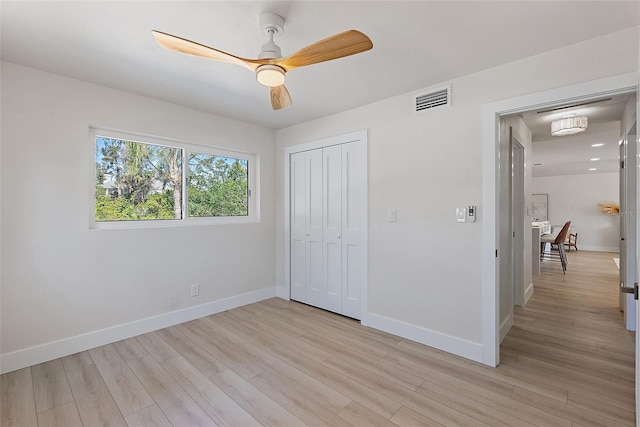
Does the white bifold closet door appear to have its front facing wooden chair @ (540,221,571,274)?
no

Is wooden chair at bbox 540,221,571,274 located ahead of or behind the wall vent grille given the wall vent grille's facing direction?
behind

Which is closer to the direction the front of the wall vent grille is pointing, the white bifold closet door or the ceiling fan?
the ceiling fan

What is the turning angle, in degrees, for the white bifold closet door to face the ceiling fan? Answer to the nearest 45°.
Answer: approximately 45° to its left

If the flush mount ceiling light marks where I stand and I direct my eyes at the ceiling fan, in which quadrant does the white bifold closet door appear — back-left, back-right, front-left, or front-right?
front-right

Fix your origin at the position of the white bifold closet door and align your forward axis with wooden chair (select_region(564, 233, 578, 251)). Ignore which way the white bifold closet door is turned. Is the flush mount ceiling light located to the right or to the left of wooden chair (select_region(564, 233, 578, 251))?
right

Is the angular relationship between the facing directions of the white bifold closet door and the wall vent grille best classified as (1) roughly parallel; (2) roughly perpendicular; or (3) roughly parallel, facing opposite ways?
roughly parallel

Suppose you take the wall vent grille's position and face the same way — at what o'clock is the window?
The window is roughly at 1 o'clock from the wall vent grille.

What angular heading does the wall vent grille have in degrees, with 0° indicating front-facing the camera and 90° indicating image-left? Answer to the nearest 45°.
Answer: approximately 45°

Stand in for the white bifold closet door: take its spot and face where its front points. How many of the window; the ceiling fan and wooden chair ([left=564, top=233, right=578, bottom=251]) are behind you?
1

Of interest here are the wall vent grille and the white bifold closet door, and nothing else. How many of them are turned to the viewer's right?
0

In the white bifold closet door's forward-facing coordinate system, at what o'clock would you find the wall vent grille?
The wall vent grille is roughly at 9 o'clock from the white bifold closet door.

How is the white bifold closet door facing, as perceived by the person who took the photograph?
facing the viewer and to the left of the viewer

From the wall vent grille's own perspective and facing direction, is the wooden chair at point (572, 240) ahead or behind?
behind

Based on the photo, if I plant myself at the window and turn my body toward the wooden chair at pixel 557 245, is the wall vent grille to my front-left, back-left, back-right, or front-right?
front-right
